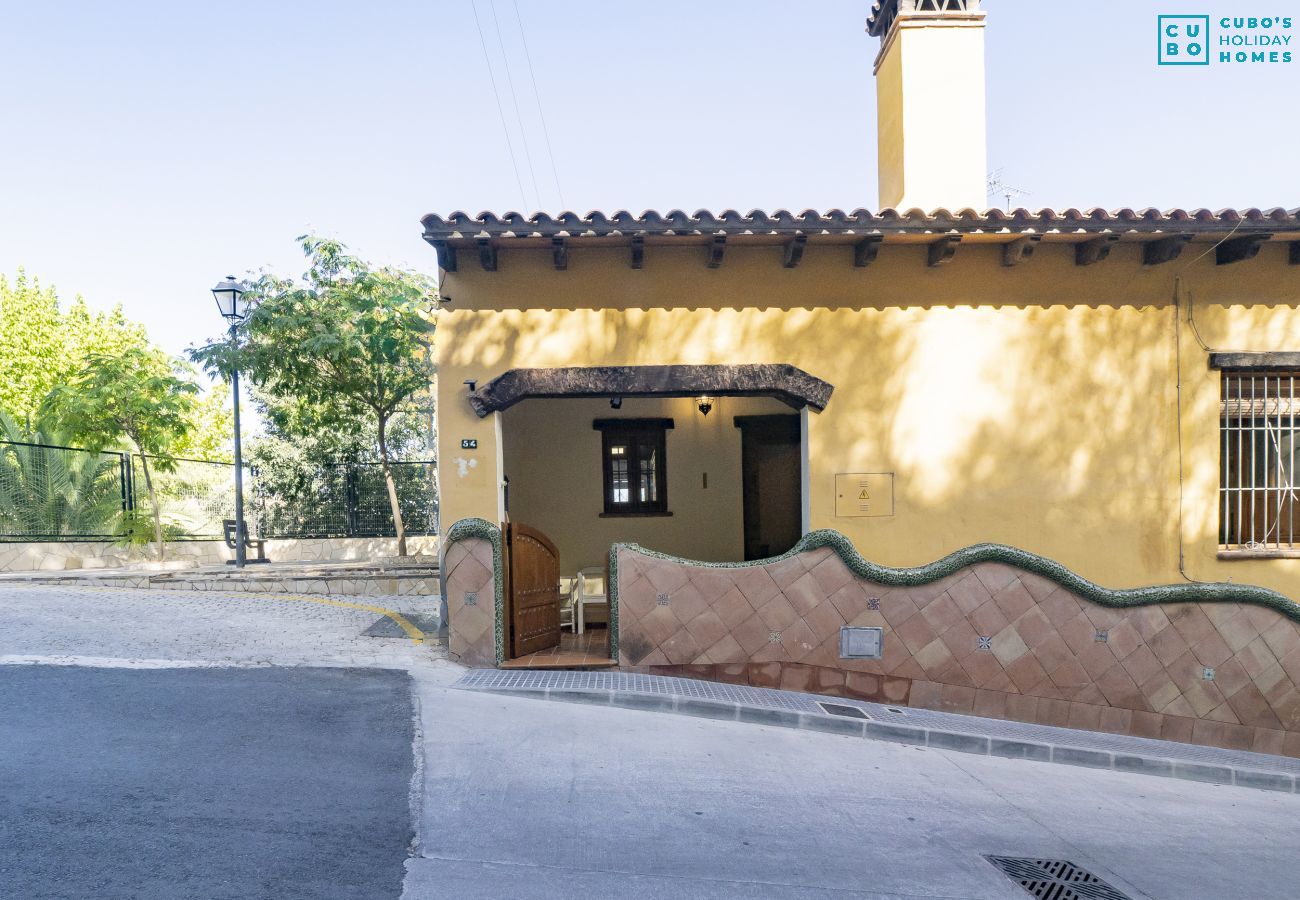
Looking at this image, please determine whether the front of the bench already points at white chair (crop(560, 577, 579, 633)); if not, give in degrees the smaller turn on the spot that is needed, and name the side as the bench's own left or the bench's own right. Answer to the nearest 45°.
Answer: approximately 45° to the bench's own right

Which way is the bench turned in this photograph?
to the viewer's right

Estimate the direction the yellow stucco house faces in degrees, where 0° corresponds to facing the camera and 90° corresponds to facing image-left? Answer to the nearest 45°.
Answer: approximately 0°

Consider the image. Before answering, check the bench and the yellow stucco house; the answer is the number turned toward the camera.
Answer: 1

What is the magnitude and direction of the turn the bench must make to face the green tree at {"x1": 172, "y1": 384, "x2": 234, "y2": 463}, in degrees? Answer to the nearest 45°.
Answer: approximately 90° to its left

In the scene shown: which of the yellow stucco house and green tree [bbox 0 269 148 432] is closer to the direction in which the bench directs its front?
the yellow stucco house
